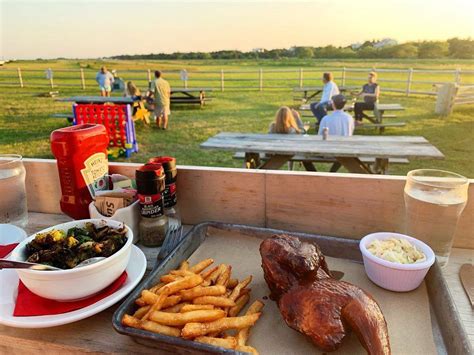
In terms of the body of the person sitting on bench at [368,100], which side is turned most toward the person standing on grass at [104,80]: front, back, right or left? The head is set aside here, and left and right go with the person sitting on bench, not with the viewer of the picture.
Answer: front

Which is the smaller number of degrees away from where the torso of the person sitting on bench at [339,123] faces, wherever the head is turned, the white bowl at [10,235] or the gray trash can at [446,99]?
the gray trash can

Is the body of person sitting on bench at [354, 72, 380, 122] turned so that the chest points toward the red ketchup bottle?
no

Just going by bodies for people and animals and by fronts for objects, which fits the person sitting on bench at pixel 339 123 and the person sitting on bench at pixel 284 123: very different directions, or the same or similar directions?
same or similar directions

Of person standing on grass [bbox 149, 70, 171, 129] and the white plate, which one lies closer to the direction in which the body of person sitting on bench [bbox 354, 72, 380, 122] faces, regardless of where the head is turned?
the person standing on grass

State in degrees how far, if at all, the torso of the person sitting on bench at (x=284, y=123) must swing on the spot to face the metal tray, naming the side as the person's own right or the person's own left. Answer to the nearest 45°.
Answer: approximately 180°

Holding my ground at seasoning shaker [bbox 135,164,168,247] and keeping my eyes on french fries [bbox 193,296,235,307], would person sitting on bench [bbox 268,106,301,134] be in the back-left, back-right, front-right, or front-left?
back-left

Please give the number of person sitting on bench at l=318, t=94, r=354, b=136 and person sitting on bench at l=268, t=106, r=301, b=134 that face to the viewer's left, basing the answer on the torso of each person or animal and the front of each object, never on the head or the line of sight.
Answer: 0

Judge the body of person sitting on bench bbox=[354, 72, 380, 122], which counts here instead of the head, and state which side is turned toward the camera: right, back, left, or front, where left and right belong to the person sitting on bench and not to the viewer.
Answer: left

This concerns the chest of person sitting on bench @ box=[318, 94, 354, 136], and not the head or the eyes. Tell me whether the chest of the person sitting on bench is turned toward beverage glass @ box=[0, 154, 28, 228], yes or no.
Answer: no

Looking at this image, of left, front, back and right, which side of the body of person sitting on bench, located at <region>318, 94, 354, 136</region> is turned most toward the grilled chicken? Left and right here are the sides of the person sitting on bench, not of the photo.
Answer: back

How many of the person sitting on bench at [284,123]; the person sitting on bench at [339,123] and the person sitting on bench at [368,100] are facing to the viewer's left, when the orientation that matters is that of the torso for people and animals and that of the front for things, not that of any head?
1

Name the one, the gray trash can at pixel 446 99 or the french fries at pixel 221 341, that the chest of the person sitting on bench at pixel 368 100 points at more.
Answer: the french fries

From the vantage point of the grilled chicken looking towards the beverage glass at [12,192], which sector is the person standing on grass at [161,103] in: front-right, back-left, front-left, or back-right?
front-right

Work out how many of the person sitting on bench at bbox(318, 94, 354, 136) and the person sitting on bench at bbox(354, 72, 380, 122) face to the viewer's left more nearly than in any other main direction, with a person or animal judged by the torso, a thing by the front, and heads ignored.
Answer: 1

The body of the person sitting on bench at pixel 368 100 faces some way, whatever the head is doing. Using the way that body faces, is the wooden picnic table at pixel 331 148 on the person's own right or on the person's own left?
on the person's own left

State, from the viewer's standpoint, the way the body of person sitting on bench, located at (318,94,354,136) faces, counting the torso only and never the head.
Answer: away from the camera

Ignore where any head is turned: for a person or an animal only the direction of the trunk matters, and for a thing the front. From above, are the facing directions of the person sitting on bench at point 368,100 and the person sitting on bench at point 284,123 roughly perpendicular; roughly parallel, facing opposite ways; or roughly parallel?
roughly perpendicular

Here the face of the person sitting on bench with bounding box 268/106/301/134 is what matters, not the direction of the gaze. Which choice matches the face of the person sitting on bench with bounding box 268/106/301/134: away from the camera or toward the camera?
away from the camera

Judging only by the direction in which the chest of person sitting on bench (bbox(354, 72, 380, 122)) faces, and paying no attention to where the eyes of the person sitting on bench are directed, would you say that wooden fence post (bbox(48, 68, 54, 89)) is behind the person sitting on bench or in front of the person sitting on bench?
in front

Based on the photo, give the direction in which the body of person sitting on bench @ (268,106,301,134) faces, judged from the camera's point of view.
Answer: away from the camera

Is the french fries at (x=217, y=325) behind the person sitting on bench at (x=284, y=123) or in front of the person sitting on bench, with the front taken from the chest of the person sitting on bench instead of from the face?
behind
